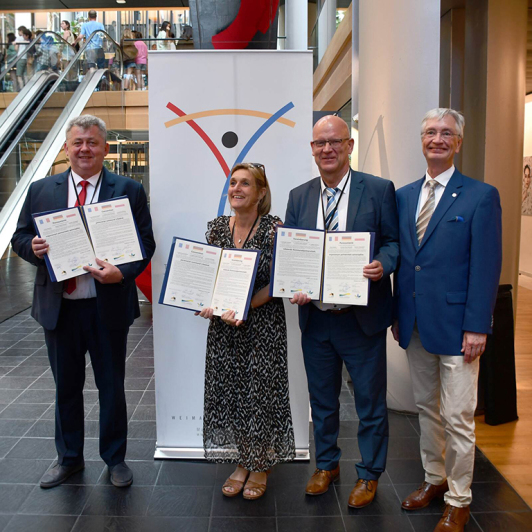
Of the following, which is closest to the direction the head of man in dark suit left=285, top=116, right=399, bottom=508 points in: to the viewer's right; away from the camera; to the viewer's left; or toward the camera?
toward the camera

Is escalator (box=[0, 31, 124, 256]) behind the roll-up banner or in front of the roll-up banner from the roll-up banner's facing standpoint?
behind

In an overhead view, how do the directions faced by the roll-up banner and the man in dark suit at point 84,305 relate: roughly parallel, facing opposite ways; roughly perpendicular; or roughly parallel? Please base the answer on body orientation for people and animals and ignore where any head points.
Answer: roughly parallel

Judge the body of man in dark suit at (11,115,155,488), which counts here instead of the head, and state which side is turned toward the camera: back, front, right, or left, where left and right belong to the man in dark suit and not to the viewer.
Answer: front

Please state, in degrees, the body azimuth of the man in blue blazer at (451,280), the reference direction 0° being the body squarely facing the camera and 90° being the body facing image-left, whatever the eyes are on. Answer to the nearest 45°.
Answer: approximately 45°

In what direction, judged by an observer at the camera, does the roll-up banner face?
facing the viewer

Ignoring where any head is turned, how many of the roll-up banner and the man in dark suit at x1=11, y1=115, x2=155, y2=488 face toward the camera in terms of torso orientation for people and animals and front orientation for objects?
2

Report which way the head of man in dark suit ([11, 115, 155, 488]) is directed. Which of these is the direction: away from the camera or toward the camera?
toward the camera

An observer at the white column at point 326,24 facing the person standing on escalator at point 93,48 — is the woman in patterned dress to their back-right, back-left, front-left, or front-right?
front-left

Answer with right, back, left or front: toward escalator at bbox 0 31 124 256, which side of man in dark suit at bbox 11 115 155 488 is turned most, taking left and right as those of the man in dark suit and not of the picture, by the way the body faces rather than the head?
back

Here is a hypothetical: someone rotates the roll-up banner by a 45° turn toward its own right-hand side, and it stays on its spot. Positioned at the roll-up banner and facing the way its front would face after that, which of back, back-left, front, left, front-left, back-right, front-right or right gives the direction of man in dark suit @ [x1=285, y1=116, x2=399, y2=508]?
left

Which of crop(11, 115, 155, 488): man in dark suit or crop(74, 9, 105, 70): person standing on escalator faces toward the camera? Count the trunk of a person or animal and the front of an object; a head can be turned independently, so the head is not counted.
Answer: the man in dark suit

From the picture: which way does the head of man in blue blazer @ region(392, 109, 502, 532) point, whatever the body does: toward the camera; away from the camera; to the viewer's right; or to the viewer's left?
toward the camera
